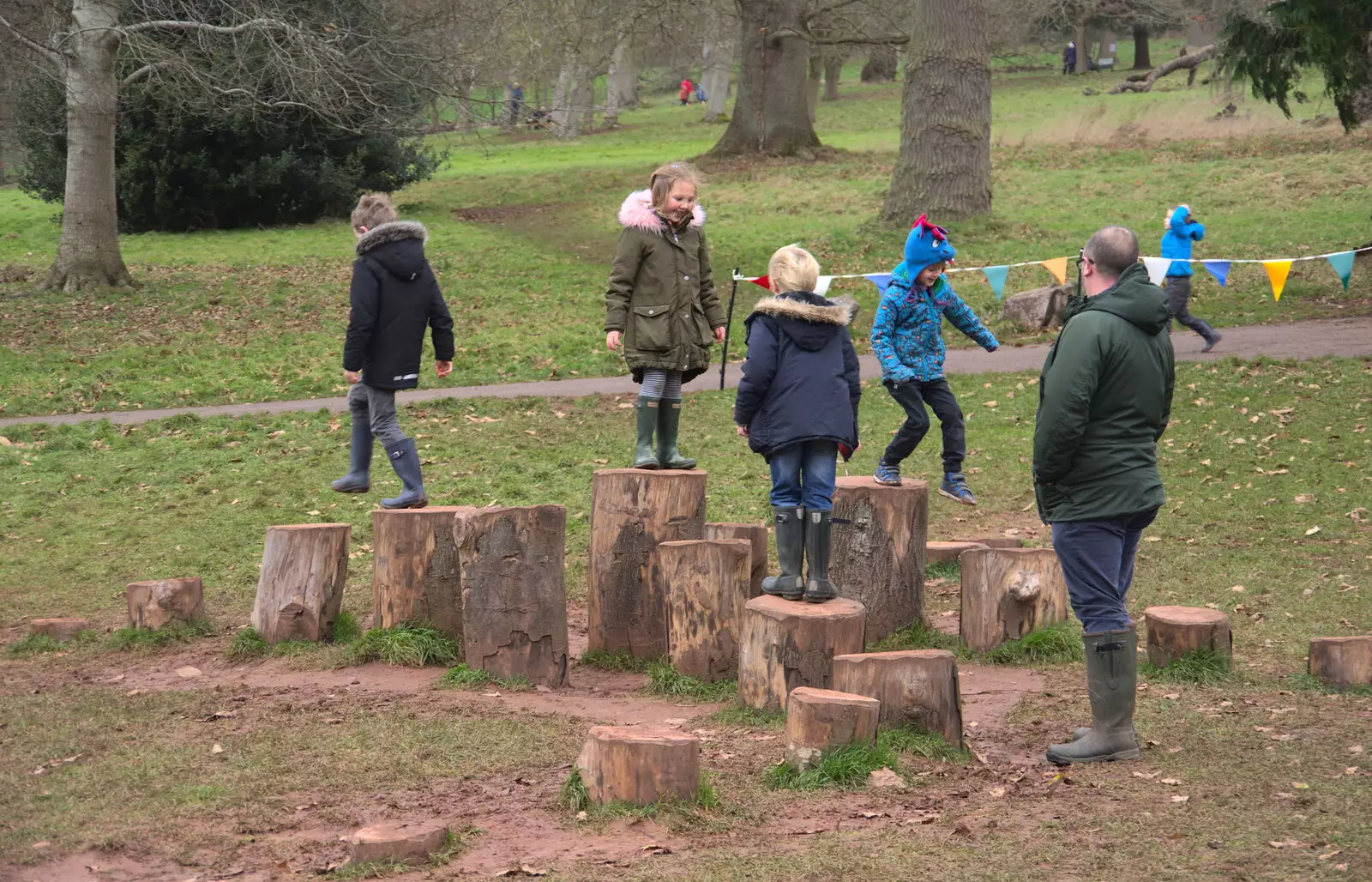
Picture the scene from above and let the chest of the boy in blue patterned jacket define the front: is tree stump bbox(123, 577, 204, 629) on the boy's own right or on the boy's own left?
on the boy's own right

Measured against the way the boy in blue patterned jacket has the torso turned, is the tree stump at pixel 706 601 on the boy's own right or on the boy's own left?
on the boy's own right

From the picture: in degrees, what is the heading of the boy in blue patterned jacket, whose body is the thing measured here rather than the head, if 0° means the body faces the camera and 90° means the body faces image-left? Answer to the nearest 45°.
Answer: approximately 315°

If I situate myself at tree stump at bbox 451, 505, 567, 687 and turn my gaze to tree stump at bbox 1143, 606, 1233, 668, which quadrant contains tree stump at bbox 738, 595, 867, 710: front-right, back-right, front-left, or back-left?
front-right

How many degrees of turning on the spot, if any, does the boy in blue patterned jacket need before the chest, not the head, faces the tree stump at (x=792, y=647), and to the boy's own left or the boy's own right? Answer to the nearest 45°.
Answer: approximately 45° to the boy's own right

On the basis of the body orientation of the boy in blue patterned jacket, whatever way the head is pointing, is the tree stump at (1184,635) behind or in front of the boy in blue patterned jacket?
in front

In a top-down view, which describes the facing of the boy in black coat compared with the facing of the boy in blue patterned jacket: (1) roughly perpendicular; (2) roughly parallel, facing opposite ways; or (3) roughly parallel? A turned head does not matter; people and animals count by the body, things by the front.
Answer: roughly parallel, facing opposite ways

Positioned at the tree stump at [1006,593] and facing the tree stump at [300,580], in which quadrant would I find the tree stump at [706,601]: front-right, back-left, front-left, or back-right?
front-left

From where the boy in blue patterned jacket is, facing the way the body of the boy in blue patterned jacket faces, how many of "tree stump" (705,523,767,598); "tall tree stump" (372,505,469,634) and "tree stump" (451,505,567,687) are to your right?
3

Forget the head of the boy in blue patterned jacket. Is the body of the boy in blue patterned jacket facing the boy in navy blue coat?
no

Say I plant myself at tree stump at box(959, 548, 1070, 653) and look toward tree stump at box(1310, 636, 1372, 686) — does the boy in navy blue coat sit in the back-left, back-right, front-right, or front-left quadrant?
back-right

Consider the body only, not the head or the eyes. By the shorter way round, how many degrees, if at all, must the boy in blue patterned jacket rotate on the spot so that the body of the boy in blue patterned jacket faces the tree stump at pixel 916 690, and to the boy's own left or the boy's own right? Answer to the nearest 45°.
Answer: approximately 45° to the boy's own right

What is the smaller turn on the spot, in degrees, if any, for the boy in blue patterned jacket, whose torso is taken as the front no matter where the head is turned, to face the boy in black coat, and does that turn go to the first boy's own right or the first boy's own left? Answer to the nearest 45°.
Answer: approximately 90° to the first boy's own right

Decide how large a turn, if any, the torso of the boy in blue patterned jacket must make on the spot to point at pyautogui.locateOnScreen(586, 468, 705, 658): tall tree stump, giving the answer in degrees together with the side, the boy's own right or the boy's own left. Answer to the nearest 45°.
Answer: approximately 90° to the boy's own right

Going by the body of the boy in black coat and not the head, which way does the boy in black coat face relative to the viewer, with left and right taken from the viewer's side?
facing away from the viewer and to the left of the viewer

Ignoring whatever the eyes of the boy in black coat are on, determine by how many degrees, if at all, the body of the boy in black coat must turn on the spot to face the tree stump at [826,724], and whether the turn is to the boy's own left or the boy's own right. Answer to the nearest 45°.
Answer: approximately 180°

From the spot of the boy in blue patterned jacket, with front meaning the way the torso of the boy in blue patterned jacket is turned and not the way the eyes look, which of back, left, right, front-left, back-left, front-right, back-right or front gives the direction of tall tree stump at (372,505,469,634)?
right
